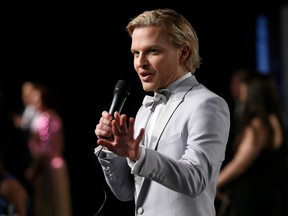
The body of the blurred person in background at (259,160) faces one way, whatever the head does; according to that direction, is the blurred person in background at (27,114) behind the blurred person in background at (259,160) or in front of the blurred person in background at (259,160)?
in front

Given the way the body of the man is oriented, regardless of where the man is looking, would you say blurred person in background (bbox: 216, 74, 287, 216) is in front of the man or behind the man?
behind

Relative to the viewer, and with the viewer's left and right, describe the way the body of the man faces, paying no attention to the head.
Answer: facing the viewer and to the left of the viewer

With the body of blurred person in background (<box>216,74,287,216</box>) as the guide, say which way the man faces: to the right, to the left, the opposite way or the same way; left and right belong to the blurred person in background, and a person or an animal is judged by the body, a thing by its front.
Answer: to the left

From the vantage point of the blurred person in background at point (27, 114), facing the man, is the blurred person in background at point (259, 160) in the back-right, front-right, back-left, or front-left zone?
front-left

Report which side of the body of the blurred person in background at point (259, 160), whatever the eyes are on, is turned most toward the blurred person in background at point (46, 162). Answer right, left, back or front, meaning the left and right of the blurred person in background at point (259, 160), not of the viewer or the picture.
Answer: front

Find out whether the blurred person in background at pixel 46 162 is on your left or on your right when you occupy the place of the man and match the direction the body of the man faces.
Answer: on your right
